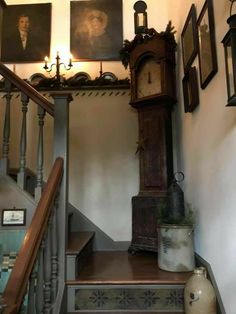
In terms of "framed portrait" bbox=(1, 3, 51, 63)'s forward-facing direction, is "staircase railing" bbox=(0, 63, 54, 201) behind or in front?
in front

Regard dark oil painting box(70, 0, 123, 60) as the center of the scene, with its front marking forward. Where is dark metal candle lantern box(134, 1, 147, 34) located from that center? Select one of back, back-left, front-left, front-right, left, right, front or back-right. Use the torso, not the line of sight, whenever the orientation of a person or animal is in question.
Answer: front-left

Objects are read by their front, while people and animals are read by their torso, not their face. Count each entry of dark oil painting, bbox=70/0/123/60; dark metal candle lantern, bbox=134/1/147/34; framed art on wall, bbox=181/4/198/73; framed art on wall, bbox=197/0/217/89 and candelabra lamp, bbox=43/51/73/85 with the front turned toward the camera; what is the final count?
3

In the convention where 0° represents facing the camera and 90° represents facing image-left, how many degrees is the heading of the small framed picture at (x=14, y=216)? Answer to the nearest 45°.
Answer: approximately 0°

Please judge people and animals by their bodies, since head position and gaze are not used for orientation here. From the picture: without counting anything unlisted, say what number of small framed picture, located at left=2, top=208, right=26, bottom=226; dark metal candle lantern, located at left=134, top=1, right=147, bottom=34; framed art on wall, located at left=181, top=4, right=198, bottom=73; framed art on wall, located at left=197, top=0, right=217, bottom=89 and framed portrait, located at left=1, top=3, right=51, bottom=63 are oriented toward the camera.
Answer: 3

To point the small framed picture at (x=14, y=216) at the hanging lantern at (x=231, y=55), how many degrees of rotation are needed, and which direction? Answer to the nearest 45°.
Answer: approximately 45° to its left

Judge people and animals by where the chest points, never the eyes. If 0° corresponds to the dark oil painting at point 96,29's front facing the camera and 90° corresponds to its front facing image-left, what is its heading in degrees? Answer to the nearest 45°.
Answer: approximately 0°

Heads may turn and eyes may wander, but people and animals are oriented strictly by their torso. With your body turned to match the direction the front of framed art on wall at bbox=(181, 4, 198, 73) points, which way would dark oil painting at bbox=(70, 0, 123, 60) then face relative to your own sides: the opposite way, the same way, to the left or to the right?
to the left

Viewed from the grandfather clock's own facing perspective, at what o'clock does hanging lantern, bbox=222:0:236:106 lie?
The hanging lantern is roughly at 10 o'clock from the grandfather clock.

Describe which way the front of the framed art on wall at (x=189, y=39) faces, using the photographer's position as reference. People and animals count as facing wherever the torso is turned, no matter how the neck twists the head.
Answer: facing to the left of the viewer

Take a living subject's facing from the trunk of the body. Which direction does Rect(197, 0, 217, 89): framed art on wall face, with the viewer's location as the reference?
facing to the left of the viewer

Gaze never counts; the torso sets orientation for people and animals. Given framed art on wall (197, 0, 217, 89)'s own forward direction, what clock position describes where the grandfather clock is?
The grandfather clock is roughly at 2 o'clock from the framed art on wall.
